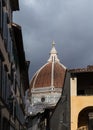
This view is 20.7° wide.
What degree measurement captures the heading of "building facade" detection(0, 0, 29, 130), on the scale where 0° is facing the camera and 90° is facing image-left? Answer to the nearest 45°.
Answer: approximately 270°
